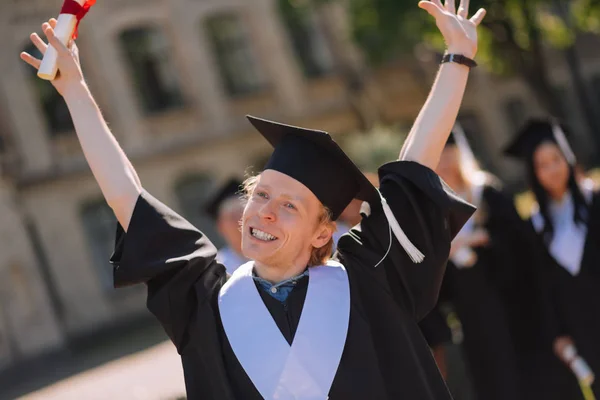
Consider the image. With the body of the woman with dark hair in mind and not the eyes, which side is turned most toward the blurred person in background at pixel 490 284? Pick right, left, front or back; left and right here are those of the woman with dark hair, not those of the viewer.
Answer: right

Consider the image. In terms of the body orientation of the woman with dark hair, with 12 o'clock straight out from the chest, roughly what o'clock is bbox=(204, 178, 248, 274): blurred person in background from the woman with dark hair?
The blurred person in background is roughly at 3 o'clock from the woman with dark hair.

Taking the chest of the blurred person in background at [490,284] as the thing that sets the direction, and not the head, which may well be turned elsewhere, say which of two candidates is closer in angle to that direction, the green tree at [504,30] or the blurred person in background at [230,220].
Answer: the blurred person in background

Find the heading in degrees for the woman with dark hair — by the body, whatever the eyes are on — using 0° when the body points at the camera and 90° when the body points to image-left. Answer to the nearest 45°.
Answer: approximately 0°

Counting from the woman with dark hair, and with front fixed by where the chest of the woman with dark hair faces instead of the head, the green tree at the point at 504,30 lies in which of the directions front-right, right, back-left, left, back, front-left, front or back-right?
back

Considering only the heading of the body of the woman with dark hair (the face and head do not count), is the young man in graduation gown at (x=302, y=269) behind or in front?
in front

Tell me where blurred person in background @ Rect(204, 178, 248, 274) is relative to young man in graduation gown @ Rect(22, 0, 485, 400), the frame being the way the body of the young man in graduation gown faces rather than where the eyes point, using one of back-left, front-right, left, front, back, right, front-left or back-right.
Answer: back

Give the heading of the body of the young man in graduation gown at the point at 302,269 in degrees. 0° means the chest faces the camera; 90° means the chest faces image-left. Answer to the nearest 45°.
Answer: approximately 0°

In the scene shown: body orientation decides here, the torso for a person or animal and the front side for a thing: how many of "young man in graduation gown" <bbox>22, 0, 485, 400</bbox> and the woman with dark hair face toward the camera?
2

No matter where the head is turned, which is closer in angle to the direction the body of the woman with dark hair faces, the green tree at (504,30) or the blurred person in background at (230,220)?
the blurred person in background
